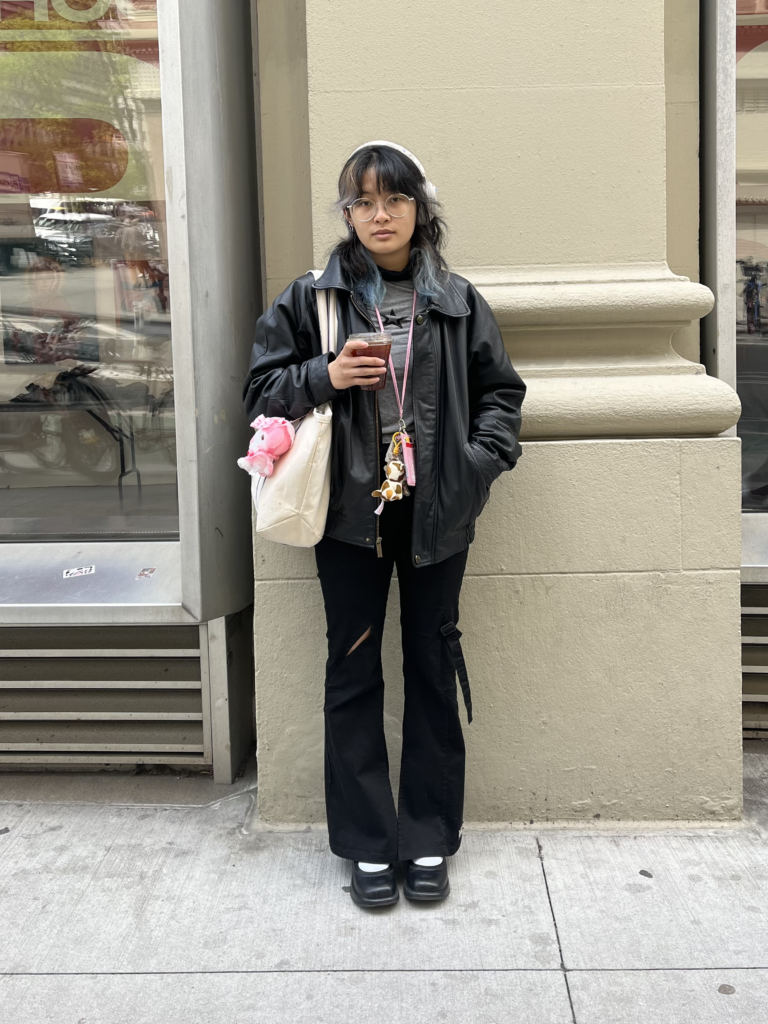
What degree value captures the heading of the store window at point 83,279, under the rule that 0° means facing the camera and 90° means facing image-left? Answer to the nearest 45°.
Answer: approximately 0°

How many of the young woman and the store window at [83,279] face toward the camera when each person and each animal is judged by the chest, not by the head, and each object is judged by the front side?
2

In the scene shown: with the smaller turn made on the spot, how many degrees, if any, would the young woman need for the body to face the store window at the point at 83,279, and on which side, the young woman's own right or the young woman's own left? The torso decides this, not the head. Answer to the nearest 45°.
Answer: approximately 135° to the young woman's own right

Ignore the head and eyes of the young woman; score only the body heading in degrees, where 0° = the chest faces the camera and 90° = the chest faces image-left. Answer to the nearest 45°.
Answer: approximately 0°

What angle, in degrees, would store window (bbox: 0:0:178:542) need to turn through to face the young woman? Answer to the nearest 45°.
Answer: approximately 45° to its left

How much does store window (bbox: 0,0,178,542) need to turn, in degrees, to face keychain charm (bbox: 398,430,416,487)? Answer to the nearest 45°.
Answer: approximately 45° to its left

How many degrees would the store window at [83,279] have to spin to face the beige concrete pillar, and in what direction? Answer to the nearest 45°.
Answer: approximately 45° to its left
